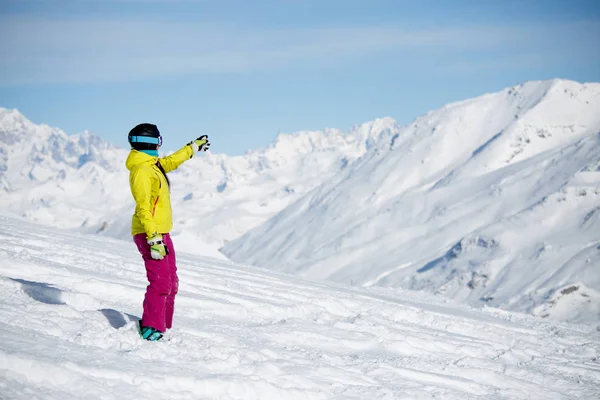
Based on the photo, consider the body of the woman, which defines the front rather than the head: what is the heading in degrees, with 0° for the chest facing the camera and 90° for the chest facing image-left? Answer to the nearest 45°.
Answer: approximately 270°
